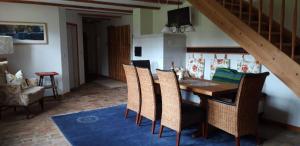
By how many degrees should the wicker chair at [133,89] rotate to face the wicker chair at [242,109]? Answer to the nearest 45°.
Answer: approximately 90° to its right

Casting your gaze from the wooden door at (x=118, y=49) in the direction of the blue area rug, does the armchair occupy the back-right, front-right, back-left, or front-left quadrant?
front-right

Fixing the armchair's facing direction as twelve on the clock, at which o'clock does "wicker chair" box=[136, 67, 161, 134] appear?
The wicker chair is roughly at 12 o'clock from the armchair.

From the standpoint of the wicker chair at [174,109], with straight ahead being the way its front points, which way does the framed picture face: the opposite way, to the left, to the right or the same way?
to the right

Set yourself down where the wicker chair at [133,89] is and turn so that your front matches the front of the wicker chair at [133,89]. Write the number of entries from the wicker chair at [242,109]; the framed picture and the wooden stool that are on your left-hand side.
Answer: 2

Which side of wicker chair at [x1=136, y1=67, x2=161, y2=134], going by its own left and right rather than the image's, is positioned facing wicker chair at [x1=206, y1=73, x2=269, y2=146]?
right

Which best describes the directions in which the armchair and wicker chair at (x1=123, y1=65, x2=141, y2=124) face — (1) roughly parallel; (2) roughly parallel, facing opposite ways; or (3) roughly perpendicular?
roughly perpendicular

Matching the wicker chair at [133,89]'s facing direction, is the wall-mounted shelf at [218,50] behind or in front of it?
in front

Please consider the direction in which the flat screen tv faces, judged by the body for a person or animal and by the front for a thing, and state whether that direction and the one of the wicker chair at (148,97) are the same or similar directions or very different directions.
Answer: very different directions

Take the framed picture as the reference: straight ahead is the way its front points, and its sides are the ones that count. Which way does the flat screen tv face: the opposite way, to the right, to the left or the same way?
to the right

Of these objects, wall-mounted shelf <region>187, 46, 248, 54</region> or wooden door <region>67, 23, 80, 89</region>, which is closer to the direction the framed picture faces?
the wall-mounted shelf

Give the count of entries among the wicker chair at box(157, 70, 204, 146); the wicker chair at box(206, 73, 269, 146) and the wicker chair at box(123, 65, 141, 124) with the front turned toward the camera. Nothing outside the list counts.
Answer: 0

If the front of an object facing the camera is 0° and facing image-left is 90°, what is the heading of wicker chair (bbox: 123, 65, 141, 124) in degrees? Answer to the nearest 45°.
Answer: approximately 225°

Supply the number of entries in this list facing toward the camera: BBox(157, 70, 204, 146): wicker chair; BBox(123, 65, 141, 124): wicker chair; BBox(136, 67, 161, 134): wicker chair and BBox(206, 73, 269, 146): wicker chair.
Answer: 0

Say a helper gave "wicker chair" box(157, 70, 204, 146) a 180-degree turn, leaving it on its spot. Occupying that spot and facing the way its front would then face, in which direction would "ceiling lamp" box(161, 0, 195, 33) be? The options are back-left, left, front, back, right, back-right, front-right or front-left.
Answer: back-right

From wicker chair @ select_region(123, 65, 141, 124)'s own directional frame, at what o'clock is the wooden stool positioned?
The wooden stool is roughly at 9 o'clock from the wicker chair.

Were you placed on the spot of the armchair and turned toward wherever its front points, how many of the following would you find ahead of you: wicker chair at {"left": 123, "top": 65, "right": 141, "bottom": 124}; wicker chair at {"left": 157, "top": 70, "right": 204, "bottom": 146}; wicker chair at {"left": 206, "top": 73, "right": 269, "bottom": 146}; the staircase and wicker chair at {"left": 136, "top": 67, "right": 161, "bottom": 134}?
5
